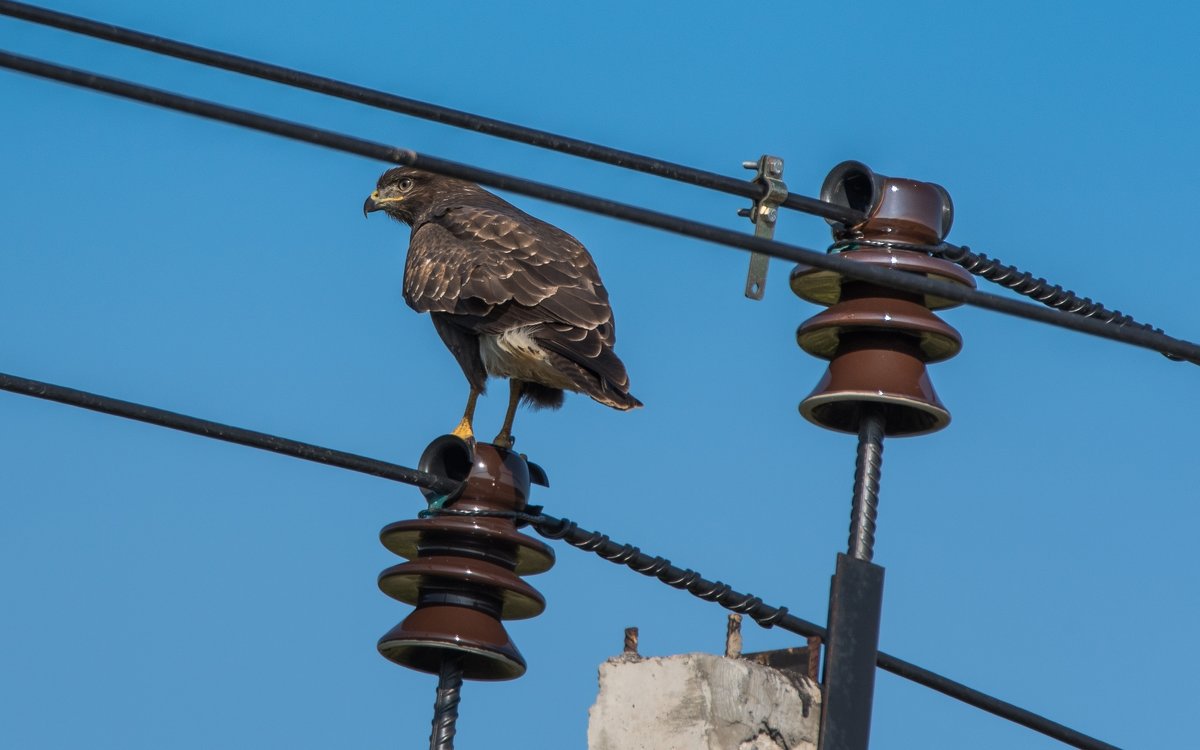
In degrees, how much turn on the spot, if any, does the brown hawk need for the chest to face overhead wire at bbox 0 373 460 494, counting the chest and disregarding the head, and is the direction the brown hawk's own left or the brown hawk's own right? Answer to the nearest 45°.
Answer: approximately 90° to the brown hawk's own left

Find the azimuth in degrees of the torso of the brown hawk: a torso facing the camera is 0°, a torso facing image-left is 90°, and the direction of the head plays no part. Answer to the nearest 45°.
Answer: approximately 90°
